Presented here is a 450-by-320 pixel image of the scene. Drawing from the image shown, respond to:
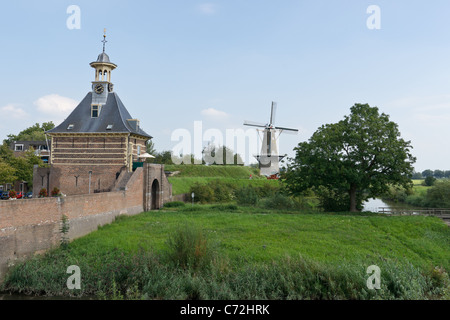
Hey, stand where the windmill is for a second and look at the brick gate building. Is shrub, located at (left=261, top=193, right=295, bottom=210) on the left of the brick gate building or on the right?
left

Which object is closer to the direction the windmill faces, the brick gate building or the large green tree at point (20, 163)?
the brick gate building

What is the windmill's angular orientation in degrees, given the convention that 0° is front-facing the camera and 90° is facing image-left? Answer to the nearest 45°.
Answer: approximately 0°

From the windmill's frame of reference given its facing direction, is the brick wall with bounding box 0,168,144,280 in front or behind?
in front

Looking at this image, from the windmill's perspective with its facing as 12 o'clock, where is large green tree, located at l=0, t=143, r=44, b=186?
The large green tree is roughly at 2 o'clock from the windmill.

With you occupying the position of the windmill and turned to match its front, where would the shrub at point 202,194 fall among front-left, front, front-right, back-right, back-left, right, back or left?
front-right

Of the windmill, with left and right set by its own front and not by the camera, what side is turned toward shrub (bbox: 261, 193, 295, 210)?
front

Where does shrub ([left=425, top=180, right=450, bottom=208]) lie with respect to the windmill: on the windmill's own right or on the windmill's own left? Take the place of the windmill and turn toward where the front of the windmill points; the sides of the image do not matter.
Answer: on the windmill's own left

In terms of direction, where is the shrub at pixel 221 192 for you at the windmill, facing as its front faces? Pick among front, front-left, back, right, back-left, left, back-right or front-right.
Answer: front-right

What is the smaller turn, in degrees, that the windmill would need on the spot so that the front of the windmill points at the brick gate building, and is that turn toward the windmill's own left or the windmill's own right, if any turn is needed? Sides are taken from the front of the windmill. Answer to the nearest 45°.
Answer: approximately 45° to the windmill's own right

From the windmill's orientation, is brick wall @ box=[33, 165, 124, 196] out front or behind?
out front

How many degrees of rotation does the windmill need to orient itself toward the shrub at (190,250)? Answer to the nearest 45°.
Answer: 0° — it already faces it
